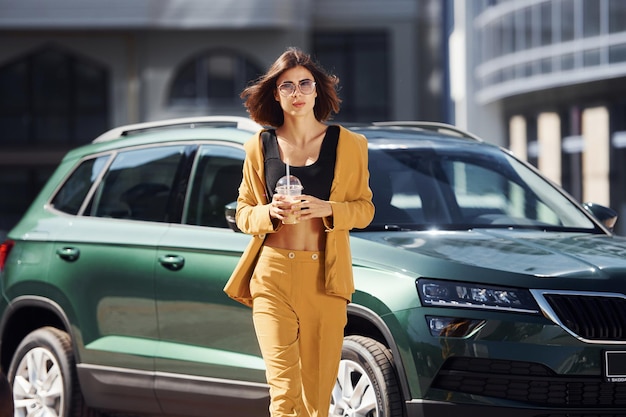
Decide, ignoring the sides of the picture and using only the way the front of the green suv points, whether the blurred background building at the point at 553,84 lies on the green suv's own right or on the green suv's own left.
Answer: on the green suv's own left

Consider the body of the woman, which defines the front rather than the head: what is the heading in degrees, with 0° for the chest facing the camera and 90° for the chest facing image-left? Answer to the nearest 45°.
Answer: approximately 0°

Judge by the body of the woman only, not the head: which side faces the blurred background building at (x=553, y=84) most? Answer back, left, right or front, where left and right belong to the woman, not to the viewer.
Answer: back

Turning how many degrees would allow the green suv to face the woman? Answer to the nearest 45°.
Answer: approximately 45° to its right

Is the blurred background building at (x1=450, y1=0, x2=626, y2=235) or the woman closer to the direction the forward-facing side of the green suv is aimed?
the woman

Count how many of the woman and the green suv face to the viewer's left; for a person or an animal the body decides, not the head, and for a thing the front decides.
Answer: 0

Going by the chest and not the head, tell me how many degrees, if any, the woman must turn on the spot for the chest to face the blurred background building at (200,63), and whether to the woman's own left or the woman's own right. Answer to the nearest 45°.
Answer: approximately 180°

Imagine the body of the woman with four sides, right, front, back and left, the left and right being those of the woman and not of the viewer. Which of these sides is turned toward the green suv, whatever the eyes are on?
back
